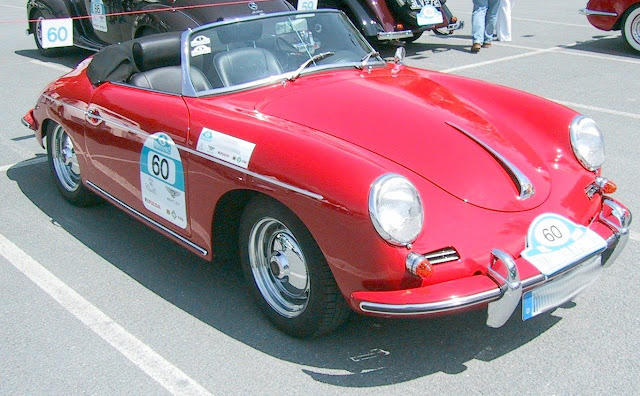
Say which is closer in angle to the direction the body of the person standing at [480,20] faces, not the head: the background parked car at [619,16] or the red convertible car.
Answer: the red convertible car

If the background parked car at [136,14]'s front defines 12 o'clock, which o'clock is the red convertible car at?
The red convertible car is roughly at 1 o'clock from the background parked car.

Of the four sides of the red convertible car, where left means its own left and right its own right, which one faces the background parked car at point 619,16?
left

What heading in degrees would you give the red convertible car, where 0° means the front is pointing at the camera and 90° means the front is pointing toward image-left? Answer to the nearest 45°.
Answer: approximately 315°

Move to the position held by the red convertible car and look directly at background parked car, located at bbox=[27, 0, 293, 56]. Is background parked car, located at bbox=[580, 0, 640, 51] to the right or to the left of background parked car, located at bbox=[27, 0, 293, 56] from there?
right

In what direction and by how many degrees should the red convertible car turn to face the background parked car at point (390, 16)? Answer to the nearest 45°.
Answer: approximately 135° to its left

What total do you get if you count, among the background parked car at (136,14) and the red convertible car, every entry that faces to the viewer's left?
0
